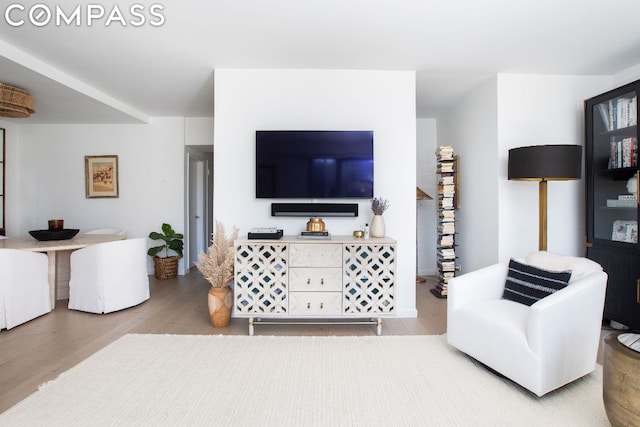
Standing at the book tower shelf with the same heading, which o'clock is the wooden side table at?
The wooden side table is roughly at 10 o'clock from the book tower shelf.

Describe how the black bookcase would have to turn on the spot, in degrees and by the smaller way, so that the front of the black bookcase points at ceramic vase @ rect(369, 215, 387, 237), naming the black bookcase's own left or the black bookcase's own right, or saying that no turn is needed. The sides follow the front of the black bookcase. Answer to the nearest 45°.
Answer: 0° — it already faces it

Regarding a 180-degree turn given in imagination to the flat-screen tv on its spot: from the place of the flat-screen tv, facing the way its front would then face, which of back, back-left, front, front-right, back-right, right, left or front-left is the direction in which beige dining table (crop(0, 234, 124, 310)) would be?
left

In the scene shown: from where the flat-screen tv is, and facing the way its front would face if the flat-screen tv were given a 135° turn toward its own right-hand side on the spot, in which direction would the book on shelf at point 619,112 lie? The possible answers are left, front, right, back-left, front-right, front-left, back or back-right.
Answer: back-right

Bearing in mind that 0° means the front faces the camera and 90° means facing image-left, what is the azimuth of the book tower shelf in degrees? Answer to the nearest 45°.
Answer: approximately 45°

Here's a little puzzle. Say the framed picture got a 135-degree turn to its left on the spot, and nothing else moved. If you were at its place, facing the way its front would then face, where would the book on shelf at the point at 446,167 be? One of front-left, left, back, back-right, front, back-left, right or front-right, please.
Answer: right

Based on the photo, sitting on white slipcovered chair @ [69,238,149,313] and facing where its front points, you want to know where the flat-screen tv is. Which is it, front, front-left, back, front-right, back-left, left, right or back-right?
back

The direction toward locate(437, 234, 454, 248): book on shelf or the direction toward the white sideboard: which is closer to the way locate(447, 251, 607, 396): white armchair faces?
the white sideboard

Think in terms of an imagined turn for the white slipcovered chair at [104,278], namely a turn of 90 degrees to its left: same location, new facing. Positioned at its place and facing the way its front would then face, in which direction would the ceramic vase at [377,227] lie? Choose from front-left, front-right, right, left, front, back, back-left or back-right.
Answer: left

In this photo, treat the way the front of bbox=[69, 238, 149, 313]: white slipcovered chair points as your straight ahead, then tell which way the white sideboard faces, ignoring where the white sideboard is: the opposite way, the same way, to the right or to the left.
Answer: to the left

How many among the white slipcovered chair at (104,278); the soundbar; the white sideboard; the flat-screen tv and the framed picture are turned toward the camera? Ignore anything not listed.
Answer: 4

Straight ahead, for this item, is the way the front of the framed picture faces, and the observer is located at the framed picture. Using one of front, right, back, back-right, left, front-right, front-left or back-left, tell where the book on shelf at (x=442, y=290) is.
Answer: front-left

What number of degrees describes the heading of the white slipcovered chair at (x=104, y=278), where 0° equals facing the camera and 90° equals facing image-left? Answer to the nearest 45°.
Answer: approximately 135°

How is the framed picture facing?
toward the camera

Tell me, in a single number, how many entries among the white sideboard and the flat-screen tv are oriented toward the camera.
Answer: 2

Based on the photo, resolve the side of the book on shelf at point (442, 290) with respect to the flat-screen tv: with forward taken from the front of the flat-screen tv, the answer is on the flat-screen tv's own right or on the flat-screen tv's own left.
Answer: on the flat-screen tv's own left

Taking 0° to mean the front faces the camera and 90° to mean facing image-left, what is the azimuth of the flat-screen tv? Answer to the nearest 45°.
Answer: approximately 0°

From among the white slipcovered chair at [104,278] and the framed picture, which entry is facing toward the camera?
the framed picture

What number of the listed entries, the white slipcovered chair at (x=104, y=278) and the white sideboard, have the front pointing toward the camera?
1

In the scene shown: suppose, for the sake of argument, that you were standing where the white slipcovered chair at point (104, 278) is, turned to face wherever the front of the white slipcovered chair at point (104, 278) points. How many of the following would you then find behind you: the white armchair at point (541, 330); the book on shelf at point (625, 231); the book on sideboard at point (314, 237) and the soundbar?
4
